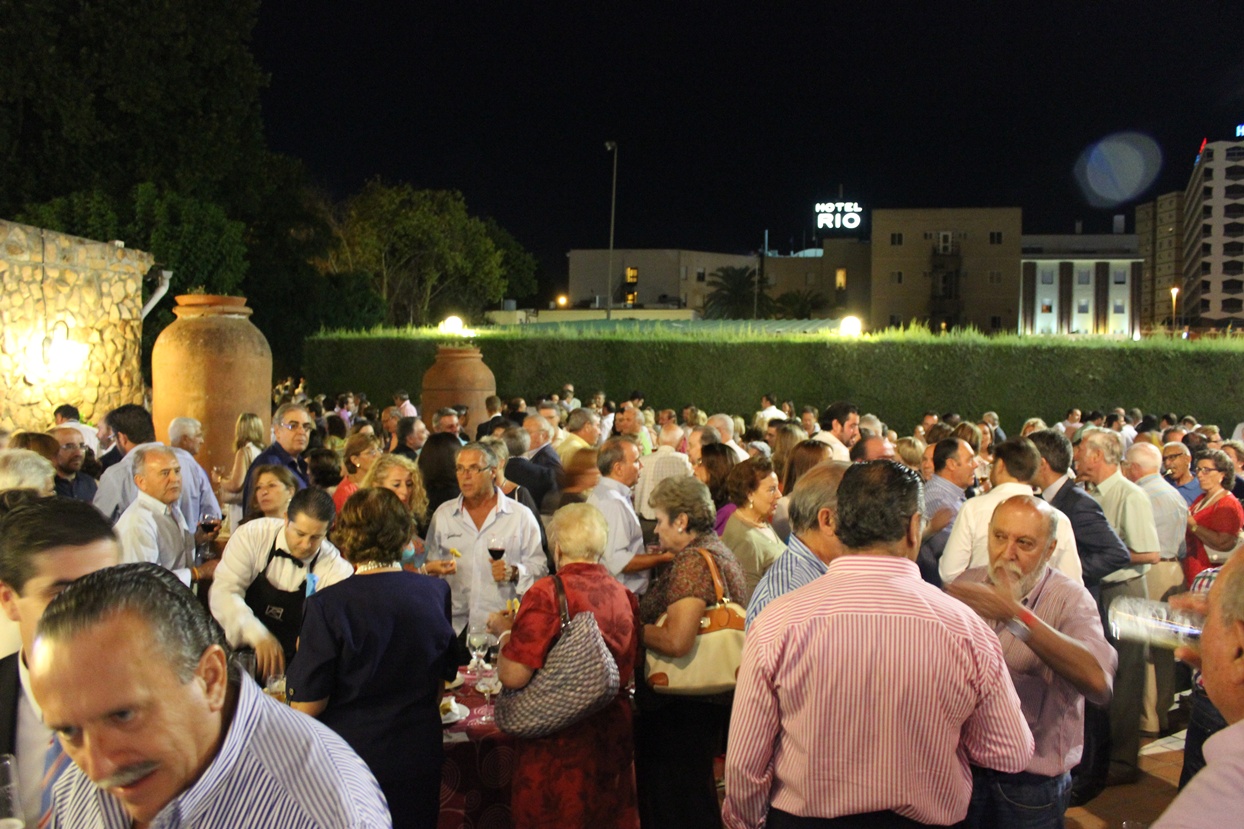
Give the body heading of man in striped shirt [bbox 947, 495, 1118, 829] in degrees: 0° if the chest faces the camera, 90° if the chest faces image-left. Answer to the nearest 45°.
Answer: approximately 45°

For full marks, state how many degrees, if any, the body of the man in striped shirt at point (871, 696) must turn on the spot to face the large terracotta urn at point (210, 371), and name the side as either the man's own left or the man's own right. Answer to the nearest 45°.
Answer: approximately 45° to the man's own left

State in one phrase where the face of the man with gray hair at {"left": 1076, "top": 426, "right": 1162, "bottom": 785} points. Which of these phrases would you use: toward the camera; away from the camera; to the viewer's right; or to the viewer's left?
to the viewer's left

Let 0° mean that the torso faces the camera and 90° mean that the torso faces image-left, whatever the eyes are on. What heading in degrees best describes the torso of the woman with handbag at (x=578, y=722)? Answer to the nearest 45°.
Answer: approximately 135°

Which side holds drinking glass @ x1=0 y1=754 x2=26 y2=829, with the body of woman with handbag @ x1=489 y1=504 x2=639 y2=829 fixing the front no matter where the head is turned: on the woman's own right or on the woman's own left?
on the woman's own left

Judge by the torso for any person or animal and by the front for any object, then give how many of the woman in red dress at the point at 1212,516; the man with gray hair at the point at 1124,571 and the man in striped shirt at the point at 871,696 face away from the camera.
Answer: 1

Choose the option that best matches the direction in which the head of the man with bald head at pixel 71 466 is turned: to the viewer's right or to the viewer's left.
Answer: to the viewer's right

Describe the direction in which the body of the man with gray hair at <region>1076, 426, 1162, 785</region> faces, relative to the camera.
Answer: to the viewer's left

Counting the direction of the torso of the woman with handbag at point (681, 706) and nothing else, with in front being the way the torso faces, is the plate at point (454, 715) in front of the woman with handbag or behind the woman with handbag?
in front

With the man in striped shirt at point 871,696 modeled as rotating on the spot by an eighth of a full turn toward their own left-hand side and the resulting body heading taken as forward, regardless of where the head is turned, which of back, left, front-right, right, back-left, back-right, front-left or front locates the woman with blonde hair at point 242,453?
front

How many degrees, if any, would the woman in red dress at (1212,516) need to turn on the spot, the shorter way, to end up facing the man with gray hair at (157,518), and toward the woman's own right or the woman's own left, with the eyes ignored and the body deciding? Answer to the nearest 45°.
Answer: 0° — they already face them

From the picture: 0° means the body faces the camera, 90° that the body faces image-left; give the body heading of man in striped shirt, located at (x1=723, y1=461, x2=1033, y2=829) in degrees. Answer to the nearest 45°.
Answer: approximately 180°

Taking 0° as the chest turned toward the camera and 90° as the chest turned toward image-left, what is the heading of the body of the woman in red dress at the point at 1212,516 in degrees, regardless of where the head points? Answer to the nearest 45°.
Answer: approximately 45°

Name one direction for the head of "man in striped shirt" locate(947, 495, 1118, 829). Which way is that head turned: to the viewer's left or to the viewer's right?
to the viewer's left

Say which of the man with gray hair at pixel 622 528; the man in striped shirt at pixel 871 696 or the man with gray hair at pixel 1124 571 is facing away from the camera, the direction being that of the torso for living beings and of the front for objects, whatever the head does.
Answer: the man in striped shirt
